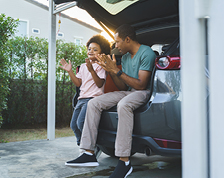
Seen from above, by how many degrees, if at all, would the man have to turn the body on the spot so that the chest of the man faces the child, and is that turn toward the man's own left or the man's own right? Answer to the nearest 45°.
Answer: approximately 90° to the man's own right

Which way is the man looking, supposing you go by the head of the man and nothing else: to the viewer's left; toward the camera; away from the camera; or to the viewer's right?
to the viewer's left

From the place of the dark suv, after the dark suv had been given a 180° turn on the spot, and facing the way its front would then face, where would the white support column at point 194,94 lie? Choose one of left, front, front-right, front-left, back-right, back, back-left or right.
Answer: front-left

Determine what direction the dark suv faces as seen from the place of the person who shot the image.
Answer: facing away from the viewer and to the right of the viewer

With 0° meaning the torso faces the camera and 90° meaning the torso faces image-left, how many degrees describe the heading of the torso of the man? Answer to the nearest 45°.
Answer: approximately 45°
